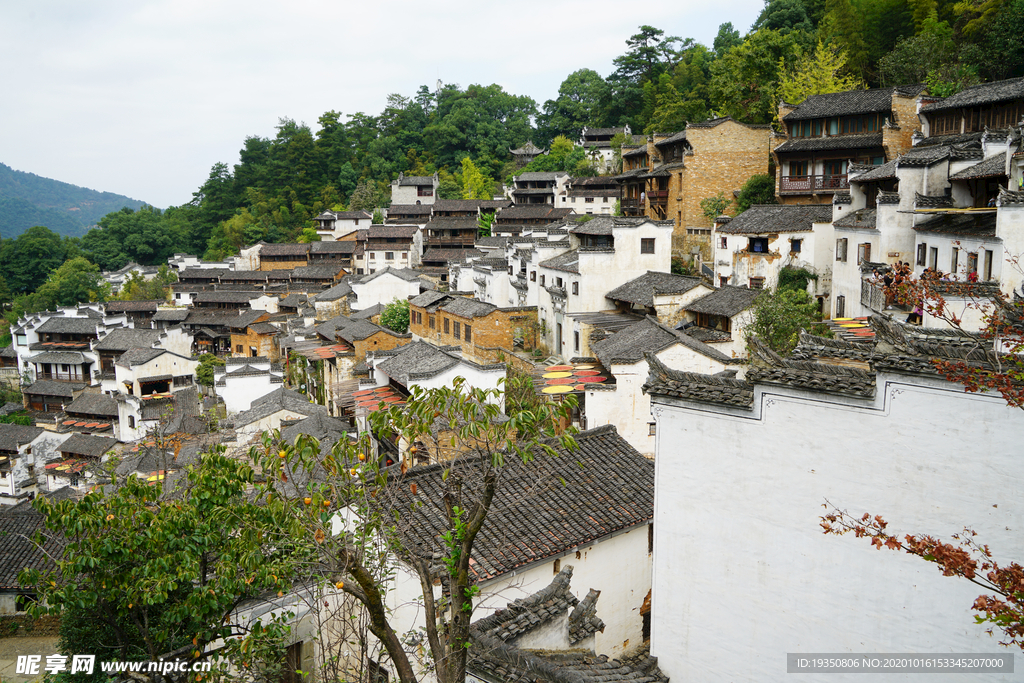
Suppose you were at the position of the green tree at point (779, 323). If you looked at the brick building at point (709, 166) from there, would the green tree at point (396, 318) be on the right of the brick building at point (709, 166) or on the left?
left

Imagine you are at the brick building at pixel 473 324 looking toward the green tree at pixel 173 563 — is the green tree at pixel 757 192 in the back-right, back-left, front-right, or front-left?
back-left

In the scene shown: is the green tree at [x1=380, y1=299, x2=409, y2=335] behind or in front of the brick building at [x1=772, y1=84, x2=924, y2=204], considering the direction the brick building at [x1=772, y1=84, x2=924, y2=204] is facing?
in front

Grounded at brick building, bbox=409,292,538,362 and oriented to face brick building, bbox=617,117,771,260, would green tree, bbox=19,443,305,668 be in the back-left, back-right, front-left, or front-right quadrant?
back-right

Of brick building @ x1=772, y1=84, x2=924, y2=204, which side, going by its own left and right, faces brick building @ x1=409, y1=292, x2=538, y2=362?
front

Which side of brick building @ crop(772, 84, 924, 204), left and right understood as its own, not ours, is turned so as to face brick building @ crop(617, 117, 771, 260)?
right

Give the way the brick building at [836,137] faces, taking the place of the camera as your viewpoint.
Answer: facing the viewer and to the left of the viewer

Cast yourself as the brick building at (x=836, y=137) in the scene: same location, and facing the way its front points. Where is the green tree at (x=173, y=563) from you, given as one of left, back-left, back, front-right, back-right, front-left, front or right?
front-left

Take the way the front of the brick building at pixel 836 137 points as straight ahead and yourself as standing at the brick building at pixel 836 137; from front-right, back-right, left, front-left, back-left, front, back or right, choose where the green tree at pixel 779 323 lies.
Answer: front-left

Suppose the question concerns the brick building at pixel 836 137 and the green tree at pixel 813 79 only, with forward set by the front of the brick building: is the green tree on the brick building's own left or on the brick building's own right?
on the brick building's own right
